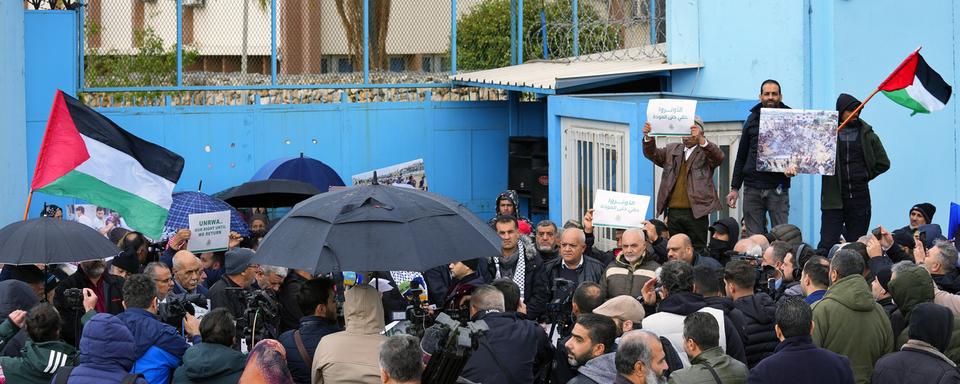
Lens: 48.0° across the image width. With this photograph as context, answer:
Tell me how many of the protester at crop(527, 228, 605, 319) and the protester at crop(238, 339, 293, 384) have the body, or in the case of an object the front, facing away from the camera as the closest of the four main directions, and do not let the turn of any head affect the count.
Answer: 1

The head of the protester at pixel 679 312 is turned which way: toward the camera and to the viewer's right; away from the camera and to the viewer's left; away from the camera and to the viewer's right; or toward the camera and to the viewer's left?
away from the camera and to the viewer's left

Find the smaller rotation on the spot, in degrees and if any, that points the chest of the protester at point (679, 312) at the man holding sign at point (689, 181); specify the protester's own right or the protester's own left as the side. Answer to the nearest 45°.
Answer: approximately 45° to the protester's own right

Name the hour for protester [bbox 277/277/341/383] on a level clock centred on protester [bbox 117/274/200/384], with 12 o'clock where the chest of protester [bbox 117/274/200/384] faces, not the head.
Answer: protester [bbox 277/277/341/383] is roughly at 2 o'clock from protester [bbox 117/274/200/384].

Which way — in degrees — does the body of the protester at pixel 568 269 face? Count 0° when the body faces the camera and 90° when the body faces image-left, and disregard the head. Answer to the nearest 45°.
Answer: approximately 45°

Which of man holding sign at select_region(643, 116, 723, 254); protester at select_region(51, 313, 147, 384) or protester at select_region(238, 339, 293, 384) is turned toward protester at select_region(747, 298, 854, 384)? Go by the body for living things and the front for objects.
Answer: the man holding sign

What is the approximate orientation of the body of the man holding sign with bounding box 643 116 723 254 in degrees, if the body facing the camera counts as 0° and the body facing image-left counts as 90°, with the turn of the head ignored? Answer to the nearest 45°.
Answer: approximately 0°

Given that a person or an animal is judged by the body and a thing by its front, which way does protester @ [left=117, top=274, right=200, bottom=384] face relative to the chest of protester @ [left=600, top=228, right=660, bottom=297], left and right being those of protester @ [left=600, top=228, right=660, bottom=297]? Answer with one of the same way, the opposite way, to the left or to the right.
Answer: the opposite way

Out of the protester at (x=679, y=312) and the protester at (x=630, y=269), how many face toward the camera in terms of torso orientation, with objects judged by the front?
1

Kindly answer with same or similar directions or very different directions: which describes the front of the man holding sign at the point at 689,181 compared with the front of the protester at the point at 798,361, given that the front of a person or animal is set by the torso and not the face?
very different directions
